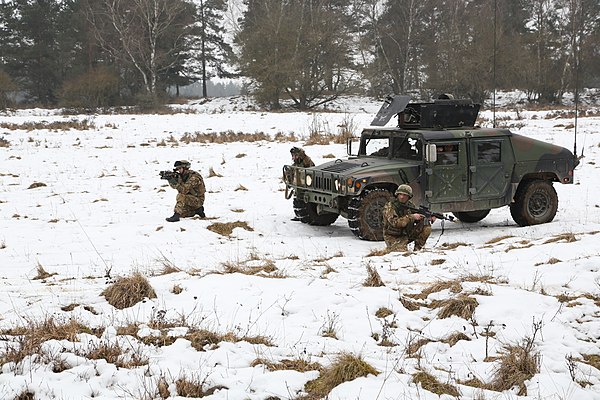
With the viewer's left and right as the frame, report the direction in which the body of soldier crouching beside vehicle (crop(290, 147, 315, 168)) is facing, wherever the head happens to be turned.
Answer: facing to the left of the viewer

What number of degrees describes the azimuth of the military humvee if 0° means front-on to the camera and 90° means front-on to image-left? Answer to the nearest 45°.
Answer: approximately 45°

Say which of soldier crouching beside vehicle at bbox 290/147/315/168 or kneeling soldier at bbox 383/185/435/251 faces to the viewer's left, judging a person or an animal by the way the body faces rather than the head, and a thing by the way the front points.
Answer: the soldier crouching beside vehicle

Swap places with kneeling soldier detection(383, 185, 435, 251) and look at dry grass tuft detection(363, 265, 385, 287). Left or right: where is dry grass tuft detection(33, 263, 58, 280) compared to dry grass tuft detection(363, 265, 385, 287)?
right

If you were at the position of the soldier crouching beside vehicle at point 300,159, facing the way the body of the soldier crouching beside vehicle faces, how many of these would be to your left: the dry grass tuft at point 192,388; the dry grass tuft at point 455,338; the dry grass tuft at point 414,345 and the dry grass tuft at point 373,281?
4

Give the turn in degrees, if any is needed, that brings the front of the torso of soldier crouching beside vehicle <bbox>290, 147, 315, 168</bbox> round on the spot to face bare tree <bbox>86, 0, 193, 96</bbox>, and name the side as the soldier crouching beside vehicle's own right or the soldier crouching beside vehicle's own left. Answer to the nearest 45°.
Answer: approximately 90° to the soldier crouching beside vehicle's own right

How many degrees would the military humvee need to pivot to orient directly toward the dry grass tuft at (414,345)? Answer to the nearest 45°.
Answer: approximately 45° to its left
